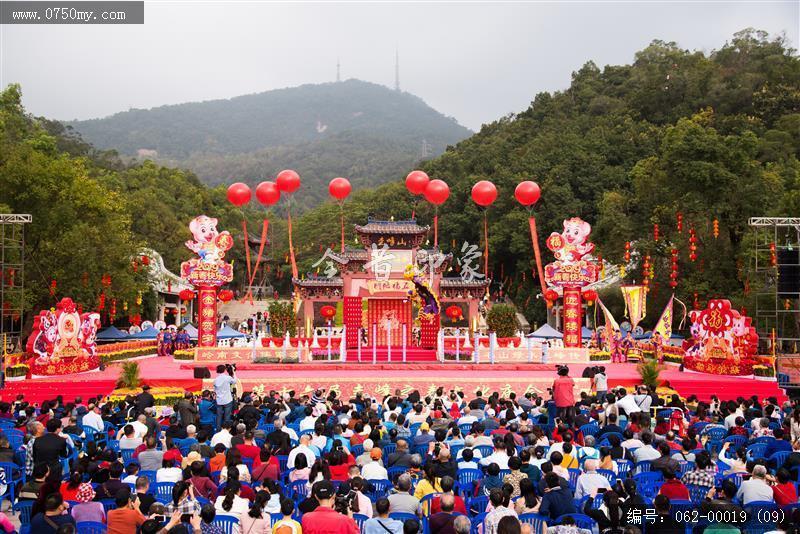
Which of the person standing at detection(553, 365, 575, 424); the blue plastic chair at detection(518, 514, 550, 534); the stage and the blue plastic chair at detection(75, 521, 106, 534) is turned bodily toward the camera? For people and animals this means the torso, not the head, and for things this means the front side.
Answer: the stage

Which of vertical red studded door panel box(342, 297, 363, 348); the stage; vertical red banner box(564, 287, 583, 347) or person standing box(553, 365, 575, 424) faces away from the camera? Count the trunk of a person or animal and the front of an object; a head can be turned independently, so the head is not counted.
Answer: the person standing

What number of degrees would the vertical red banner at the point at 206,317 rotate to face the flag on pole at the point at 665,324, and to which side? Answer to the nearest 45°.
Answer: approximately 90° to its left

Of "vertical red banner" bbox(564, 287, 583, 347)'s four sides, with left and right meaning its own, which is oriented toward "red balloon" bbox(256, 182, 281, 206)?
right

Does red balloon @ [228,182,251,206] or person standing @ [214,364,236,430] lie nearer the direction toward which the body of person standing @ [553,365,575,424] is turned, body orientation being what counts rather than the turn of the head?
the red balloon

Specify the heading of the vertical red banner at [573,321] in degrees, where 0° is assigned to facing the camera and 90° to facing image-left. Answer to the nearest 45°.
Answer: approximately 0°

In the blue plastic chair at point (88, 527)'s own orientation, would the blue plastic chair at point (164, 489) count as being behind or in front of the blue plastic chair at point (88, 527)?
in front

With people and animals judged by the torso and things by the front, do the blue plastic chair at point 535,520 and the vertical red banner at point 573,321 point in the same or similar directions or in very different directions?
very different directions

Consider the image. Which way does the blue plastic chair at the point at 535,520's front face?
away from the camera

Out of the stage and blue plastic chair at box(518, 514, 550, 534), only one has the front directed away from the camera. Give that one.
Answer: the blue plastic chair

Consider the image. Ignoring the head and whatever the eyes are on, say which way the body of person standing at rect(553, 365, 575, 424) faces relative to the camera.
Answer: away from the camera
